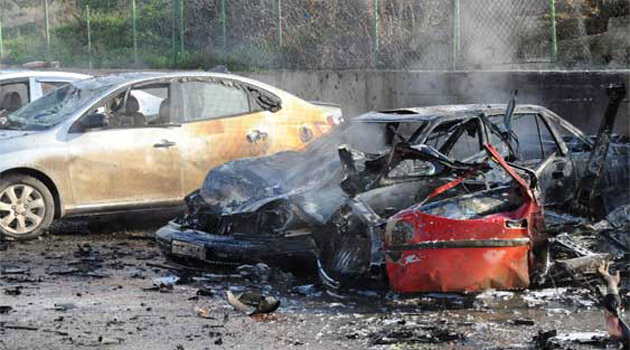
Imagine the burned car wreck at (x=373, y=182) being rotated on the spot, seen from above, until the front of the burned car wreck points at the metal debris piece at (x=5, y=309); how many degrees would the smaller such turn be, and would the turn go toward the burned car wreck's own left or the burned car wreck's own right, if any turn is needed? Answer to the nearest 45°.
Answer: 0° — it already faces it

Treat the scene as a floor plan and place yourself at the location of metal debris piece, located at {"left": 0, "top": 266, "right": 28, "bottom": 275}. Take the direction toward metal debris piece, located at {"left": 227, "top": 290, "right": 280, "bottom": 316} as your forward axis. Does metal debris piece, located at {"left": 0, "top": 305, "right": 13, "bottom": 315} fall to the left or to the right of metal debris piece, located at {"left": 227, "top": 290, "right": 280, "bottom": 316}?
right

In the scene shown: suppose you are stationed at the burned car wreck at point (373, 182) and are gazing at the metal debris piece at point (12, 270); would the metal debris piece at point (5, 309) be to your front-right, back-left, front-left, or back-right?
front-left

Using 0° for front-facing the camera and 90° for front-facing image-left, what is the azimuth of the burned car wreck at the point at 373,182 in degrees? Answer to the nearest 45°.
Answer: approximately 45°

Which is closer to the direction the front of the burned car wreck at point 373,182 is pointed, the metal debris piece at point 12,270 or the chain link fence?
the metal debris piece
